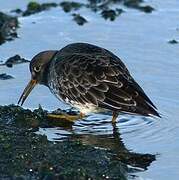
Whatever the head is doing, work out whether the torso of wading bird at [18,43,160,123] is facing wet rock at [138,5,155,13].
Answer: no

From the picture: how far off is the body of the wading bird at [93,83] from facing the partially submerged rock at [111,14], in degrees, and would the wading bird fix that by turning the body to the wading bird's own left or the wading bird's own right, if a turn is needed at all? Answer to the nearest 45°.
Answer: approximately 90° to the wading bird's own right

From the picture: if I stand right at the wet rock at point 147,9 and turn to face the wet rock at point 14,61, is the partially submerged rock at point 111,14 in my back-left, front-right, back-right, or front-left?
front-right

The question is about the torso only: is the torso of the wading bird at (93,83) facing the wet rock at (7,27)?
no

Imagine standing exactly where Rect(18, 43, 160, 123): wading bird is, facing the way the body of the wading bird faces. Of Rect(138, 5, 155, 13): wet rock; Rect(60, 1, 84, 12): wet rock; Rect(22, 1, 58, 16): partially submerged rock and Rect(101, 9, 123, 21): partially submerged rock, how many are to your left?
0

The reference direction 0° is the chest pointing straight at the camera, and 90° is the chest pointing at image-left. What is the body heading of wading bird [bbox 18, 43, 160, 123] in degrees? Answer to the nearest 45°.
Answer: approximately 90°

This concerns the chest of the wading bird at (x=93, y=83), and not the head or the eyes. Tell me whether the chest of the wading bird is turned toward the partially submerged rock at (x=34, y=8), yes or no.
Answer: no

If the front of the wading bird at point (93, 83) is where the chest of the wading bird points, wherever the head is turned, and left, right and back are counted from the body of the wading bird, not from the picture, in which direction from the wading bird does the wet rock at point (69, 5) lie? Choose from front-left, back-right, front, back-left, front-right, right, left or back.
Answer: right

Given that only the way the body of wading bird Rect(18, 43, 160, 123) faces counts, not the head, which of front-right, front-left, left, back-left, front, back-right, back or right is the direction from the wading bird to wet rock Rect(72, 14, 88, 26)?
right
